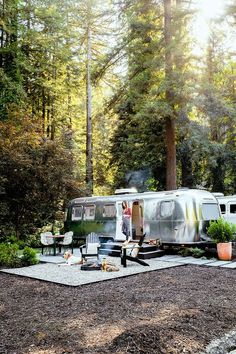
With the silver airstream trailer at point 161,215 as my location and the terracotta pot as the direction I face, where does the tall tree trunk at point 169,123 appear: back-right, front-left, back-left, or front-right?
back-left

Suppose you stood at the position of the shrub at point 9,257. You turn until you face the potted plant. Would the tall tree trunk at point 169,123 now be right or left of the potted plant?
left

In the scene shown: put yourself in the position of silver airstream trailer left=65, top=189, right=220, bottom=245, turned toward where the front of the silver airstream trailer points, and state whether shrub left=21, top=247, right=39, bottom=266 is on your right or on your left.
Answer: on your right

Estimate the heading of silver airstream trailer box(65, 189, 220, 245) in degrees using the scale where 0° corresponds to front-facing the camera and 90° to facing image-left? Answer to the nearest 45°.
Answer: approximately 315°

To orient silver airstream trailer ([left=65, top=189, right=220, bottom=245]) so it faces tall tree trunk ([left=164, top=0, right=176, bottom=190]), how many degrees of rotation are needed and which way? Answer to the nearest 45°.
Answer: approximately 135° to its left

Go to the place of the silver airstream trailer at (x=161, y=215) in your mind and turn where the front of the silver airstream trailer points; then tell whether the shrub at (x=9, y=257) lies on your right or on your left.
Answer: on your right

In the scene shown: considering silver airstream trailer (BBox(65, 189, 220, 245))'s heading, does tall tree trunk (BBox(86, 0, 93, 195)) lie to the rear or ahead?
to the rear

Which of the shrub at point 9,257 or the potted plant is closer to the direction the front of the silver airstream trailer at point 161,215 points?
the potted plant

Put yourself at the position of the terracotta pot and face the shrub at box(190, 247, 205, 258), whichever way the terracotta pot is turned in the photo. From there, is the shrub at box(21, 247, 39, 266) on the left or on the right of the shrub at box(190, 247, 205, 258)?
left

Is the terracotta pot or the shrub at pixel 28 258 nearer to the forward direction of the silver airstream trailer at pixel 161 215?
the terracotta pot

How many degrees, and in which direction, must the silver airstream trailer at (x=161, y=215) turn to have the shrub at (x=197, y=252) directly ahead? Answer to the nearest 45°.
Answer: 0° — it already faces it
